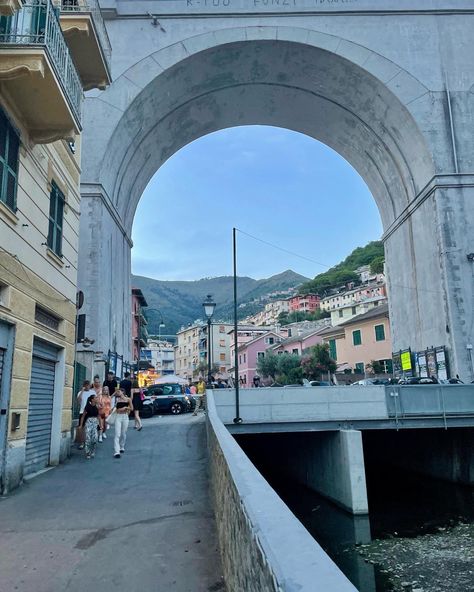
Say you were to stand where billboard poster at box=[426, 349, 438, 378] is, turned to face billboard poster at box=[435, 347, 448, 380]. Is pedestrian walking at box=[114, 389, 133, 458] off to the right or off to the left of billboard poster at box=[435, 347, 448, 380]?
right

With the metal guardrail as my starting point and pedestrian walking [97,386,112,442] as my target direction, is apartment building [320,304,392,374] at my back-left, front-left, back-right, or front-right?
back-right

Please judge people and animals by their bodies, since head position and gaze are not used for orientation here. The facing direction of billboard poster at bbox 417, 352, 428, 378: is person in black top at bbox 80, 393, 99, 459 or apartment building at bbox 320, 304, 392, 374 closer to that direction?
the person in black top

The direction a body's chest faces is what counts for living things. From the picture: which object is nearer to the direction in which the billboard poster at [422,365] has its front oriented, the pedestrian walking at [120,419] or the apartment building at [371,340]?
the pedestrian walking

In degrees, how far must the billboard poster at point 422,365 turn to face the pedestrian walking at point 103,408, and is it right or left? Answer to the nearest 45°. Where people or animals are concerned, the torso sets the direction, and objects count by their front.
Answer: approximately 45° to its right

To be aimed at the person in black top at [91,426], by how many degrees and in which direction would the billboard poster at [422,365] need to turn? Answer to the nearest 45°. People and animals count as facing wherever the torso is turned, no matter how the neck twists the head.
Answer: approximately 45° to its right

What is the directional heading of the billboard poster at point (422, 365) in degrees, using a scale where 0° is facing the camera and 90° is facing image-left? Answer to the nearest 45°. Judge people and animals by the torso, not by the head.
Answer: approximately 0°

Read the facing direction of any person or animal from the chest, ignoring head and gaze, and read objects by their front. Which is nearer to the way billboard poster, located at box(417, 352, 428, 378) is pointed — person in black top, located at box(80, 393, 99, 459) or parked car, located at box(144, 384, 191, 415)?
the person in black top

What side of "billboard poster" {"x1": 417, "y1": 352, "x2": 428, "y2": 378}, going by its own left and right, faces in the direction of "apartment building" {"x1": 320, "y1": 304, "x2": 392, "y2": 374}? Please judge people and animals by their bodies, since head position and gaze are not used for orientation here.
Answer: back

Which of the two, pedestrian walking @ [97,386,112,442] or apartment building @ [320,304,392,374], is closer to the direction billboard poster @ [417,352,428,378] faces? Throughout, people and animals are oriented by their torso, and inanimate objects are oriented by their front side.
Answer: the pedestrian walking

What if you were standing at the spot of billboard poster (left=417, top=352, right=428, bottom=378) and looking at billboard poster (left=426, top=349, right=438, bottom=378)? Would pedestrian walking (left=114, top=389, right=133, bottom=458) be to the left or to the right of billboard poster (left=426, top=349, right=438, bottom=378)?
right

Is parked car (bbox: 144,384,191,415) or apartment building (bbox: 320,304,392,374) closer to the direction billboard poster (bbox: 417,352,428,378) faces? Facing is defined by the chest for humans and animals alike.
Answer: the parked car
